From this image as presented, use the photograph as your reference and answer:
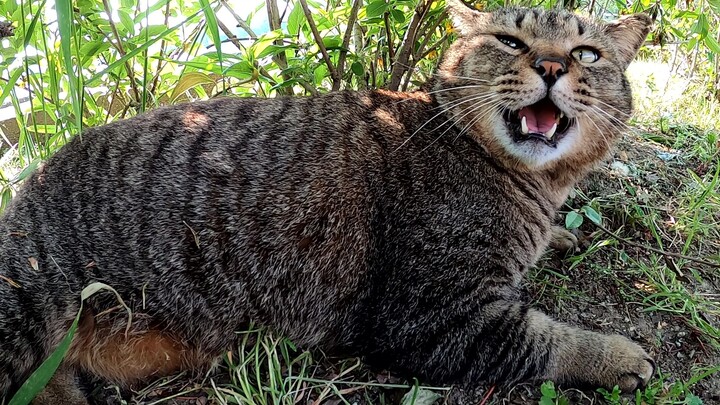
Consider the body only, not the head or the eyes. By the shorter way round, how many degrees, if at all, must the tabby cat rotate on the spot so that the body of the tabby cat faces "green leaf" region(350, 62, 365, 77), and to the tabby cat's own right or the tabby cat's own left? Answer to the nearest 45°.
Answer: approximately 90° to the tabby cat's own left

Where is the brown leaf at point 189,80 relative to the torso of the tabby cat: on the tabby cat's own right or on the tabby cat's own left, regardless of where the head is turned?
on the tabby cat's own left

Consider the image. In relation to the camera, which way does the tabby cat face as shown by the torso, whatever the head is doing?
to the viewer's right

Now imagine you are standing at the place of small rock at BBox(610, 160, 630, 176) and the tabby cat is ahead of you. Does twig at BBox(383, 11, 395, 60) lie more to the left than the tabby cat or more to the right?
right

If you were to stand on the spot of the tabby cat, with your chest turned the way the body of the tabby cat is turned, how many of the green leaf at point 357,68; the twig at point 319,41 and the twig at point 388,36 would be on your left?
3

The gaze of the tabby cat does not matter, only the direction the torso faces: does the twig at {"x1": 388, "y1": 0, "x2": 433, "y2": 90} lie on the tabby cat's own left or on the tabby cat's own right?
on the tabby cat's own left

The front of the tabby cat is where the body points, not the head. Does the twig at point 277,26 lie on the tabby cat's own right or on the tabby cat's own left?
on the tabby cat's own left

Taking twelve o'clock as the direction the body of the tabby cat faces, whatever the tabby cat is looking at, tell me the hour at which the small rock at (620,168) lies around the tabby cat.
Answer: The small rock is roughly at 11 o'clock from the tabby cat.
